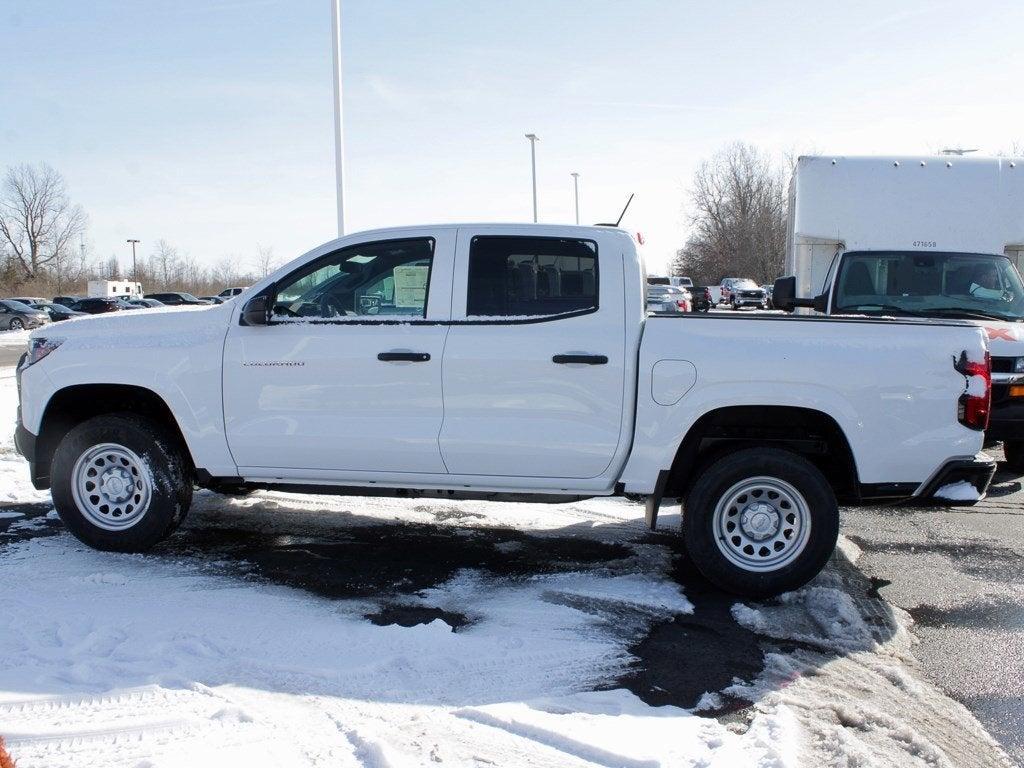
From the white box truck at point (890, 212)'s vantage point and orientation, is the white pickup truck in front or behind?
in front

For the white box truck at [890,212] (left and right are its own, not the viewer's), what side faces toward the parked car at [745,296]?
back

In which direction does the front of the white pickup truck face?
to the viewer's left

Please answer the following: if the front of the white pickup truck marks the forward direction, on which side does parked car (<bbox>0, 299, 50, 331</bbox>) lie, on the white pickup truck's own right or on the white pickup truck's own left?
on the white pickup truck's own right

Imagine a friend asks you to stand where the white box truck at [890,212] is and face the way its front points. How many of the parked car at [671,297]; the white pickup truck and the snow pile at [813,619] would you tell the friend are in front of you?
2

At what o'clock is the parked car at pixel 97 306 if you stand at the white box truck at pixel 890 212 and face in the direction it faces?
The parked car is roughly at 4 o'clock from the white box truck.

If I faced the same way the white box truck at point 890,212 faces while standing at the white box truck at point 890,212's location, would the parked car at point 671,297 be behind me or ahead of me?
behind

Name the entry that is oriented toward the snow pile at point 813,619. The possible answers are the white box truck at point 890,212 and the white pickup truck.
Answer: the white box truck

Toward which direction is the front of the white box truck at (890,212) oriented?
toward the camera

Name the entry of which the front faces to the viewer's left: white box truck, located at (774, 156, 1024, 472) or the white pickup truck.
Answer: the white pickup truck

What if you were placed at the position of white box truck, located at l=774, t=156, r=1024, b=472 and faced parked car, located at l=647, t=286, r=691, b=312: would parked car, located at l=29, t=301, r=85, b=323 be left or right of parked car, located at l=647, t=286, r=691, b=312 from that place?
left

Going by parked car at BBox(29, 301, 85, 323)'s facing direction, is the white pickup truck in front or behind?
in front

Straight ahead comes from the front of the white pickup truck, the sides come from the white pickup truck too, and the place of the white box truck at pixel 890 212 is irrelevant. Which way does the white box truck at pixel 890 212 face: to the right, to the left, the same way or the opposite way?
to the left

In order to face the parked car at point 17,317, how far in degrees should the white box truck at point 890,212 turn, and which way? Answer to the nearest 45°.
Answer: approximately 135° to its right
